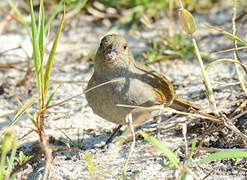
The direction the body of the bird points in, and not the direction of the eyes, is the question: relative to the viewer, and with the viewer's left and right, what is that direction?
facing the viewer and to the left of the viewer
